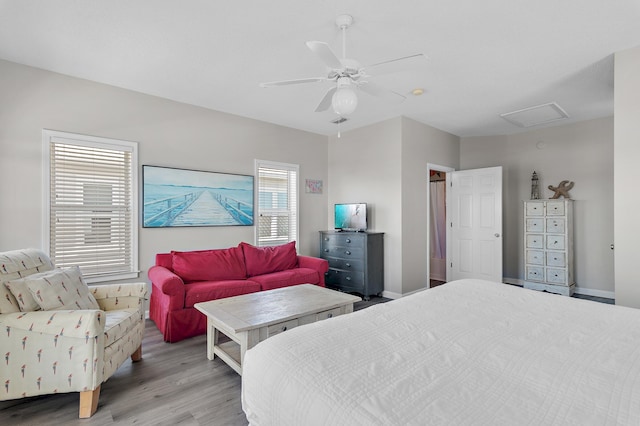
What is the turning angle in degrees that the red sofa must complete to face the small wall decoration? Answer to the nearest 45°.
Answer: approximately 90° to its left

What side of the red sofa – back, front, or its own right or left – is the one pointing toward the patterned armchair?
right

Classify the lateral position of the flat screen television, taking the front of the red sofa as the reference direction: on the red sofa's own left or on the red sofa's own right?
on the red sofa's own left

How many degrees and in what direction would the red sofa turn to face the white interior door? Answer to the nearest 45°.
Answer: approximately 45° to its left

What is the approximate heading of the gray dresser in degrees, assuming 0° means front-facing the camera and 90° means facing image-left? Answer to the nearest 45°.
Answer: approximately 45°

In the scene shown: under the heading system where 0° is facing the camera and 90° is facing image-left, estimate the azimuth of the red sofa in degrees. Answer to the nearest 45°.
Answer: approximately 315°

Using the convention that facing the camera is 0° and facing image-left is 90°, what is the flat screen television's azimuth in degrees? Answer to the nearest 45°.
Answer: approximately 45°

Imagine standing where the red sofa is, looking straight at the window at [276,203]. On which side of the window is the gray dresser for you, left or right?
right
